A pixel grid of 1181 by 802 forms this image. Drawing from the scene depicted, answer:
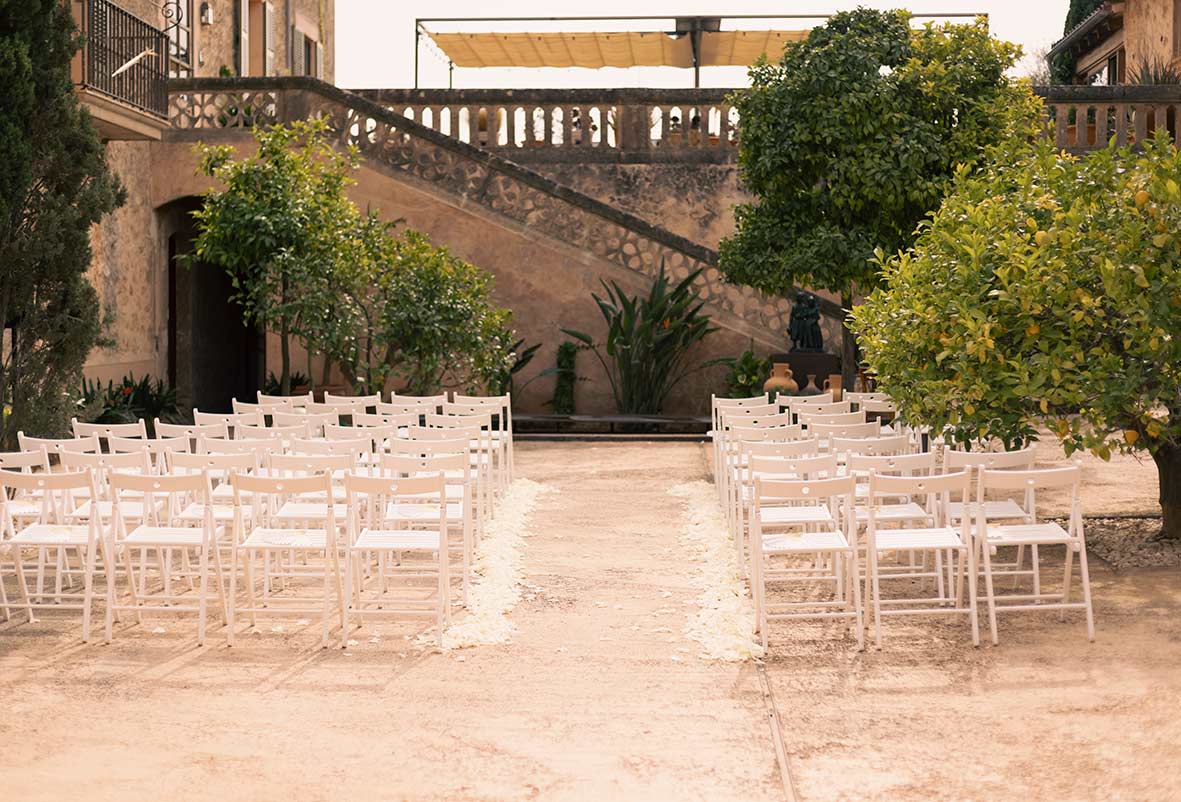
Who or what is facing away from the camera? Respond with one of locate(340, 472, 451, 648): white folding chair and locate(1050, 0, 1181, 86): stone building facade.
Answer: the white folding chair

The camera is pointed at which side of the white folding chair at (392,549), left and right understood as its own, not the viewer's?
back

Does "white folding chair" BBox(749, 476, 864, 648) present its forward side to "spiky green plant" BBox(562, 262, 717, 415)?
yes

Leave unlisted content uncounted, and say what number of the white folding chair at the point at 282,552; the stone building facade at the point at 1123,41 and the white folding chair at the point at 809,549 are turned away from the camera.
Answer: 2

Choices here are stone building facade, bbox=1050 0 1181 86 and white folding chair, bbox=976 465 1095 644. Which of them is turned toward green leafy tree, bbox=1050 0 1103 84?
the white folding chair

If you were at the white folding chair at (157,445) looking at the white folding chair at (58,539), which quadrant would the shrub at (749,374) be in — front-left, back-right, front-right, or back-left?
back-left

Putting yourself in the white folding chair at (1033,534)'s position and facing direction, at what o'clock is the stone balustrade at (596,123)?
The stone balustrade is roughly at 11 o'clock from the white folding chair.

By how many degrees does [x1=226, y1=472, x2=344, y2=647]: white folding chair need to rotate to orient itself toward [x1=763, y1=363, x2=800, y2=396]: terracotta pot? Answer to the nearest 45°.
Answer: approximately 45° to its right

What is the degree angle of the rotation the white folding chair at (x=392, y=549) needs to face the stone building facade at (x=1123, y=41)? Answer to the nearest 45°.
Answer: approximately 45° to its right

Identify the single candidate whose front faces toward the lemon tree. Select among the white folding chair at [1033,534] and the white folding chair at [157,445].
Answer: the white folding chair at [1033,534]

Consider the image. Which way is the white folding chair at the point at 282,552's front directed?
away from the camera

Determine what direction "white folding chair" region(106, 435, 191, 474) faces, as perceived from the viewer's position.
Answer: facing away from the viewer

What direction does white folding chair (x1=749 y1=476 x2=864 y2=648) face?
away from the camera
